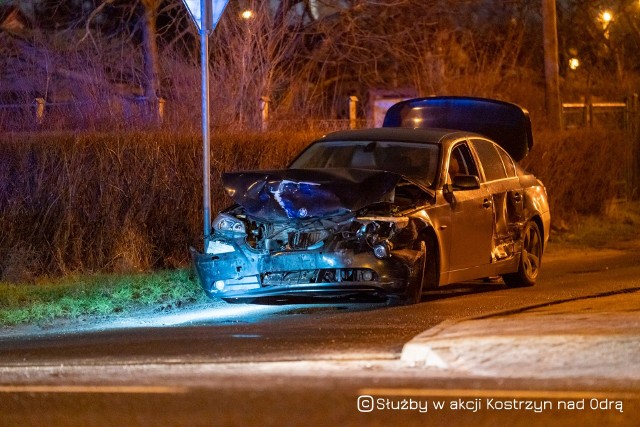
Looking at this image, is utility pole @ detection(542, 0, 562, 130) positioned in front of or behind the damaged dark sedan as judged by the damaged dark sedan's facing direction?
behind

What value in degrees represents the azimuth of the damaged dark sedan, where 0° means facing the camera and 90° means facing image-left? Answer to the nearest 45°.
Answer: approximately 45°

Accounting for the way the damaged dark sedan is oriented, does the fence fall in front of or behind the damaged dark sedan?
behind
